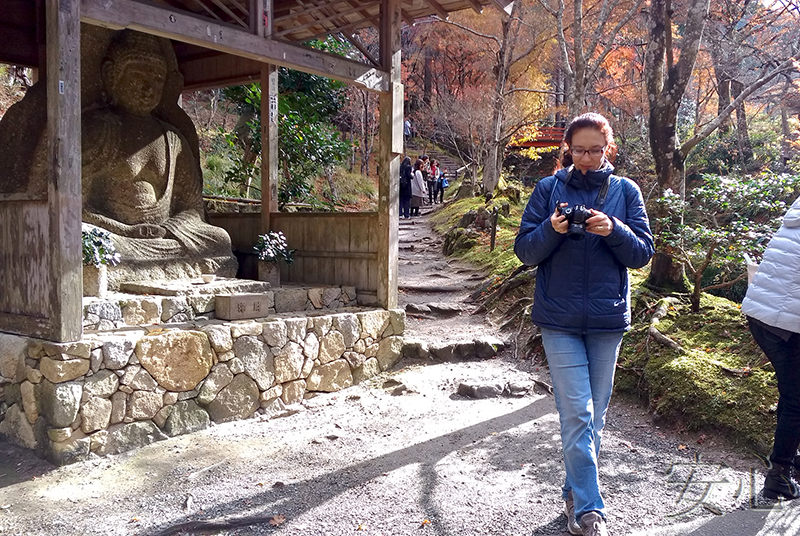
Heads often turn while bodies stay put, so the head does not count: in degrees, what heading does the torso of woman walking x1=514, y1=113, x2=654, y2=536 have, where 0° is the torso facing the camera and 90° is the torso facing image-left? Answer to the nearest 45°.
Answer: approximately 0°

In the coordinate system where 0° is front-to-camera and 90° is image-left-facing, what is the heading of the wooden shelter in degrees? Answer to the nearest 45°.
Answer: approximately 315°

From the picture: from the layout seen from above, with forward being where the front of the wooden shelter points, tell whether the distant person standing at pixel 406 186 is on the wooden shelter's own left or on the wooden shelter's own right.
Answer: on the wooden shelter's own left

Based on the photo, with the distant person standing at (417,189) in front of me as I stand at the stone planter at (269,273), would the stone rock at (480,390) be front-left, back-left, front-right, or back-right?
back-right
